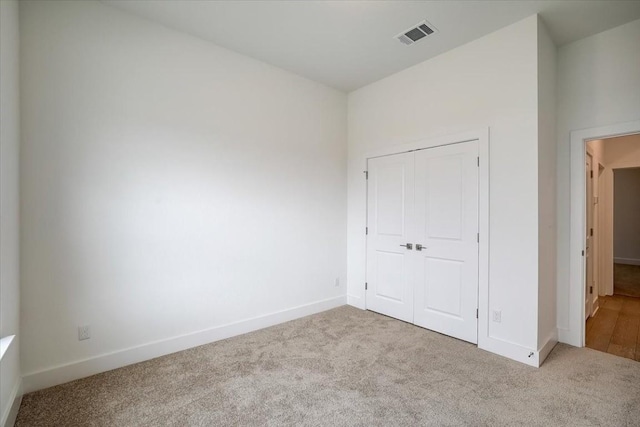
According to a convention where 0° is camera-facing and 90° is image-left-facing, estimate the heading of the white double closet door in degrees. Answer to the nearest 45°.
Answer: approximately 45°
